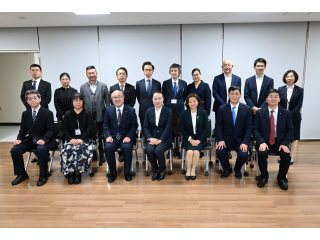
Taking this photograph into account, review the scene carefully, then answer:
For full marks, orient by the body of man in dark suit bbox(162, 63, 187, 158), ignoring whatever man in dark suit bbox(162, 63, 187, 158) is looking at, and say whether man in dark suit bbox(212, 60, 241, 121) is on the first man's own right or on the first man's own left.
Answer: on the first man's own left

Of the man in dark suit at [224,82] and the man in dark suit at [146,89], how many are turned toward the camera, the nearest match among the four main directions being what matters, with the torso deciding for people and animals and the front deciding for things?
2

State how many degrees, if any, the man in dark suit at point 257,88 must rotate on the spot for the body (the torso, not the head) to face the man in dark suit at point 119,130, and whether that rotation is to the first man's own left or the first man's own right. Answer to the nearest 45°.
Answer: approximately 45° to the first man's own right

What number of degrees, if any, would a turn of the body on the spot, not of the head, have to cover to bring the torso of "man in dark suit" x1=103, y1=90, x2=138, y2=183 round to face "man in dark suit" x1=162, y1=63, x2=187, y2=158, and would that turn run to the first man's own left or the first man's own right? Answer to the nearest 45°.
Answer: approximately 135° to the first man's own left

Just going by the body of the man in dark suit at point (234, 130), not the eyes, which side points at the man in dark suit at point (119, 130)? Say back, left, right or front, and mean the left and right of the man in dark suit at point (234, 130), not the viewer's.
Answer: right

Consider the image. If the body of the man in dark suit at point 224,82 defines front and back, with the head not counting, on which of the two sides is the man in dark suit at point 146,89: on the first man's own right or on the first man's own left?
on the first man's own right

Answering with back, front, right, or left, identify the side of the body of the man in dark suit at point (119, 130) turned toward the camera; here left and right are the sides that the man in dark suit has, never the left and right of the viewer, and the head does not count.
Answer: front

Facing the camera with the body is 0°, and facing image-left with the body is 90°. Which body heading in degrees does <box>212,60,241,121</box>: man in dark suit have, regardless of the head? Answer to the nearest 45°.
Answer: approximately 0°

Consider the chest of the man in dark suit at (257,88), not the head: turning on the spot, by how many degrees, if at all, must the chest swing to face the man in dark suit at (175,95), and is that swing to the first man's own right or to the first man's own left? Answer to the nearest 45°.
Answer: approximately 90° to the first man's own right

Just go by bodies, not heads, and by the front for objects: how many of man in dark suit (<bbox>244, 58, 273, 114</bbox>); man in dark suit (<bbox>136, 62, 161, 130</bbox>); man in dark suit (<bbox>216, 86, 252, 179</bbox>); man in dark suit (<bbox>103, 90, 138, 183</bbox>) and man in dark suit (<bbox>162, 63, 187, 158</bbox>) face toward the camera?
5

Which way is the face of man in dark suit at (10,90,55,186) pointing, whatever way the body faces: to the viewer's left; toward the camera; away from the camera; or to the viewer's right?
toward the camera

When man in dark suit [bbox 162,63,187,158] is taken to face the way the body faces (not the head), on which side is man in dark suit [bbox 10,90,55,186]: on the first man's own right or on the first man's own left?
on the first man's own right

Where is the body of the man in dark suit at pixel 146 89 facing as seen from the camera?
toward the camera

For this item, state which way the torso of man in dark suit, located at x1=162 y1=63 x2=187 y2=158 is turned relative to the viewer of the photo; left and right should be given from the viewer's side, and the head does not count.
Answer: facing the viewer

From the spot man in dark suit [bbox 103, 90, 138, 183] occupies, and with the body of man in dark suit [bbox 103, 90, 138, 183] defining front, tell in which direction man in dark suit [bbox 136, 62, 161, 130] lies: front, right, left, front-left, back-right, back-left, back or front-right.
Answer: back-left

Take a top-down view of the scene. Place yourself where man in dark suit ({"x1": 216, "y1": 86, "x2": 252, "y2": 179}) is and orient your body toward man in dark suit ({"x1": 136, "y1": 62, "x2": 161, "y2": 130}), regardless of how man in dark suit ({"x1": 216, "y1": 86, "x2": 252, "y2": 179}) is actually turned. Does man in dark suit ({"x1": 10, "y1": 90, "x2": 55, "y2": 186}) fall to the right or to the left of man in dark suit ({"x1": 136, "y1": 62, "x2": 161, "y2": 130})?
left

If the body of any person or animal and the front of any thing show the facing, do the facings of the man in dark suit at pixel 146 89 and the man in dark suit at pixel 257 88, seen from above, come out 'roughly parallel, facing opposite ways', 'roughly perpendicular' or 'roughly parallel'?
roughly parallel

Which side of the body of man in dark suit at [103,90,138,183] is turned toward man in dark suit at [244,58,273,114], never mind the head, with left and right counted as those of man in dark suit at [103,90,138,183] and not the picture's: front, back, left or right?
left
